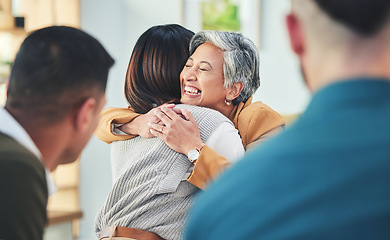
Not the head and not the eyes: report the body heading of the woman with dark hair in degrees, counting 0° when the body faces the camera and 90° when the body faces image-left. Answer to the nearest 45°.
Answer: approximately 225°

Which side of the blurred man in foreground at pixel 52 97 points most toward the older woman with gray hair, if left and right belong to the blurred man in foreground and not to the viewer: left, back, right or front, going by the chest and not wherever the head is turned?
front

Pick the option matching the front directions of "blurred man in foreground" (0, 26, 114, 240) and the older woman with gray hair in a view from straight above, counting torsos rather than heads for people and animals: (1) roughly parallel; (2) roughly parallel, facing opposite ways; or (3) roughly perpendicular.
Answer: roughly parallel, facing opposite ways

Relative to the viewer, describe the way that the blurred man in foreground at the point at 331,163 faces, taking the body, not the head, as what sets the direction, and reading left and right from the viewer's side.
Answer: facing away from the viewer

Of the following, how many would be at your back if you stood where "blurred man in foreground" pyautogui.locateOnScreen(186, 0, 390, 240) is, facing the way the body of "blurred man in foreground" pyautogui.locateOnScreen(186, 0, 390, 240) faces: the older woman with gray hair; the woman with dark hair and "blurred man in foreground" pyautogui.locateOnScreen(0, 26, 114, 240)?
0

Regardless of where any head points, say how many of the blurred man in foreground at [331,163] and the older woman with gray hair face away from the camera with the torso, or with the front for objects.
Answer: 1

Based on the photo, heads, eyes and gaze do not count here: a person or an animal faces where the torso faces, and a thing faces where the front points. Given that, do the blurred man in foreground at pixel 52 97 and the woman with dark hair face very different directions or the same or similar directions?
same or similar directions

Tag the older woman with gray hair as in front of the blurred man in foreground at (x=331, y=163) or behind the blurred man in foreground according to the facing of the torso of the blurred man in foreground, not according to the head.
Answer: in front

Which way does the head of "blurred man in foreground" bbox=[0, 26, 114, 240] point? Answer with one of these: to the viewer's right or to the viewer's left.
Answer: to the viewer's right

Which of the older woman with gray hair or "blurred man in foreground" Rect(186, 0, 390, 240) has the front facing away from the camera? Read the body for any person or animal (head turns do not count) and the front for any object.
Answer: the blurred man in foreground

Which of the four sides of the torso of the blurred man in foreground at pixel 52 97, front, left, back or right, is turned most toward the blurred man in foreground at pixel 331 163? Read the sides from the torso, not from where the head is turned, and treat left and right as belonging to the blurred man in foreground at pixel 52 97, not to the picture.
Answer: right

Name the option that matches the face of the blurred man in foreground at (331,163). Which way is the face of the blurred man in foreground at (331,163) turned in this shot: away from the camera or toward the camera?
away from the camera

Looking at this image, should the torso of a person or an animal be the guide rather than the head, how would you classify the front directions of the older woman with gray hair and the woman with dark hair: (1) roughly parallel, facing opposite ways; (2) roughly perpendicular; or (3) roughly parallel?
roughly parallel, facing opposite ways

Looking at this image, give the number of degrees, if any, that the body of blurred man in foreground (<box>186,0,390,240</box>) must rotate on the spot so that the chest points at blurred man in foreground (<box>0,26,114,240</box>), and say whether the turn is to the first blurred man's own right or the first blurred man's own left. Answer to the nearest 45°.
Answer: approximately 45° to the first blurred man's own left
